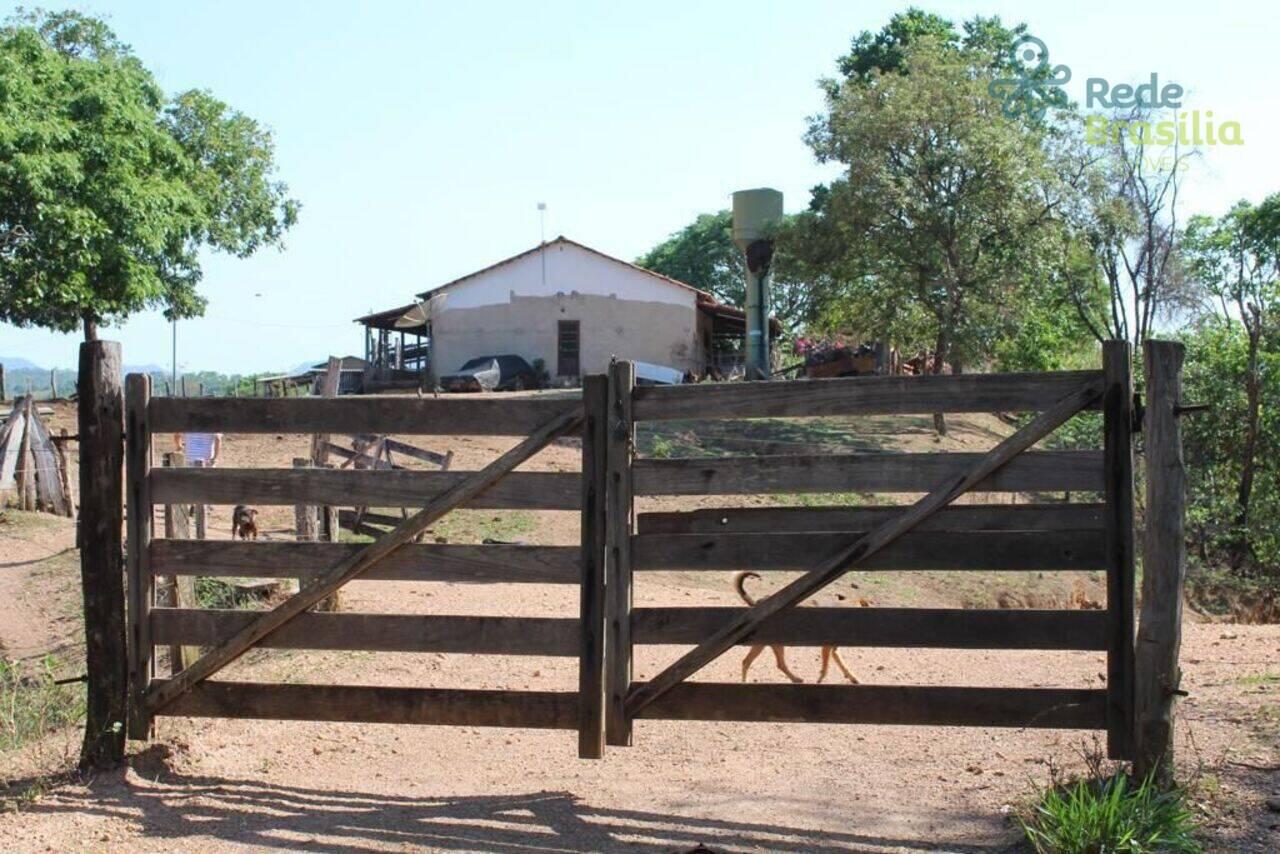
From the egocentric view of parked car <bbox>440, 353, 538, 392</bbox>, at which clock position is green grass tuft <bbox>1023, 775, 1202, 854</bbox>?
The green grass tuft is roughly at 9 o'clock from the parked car.

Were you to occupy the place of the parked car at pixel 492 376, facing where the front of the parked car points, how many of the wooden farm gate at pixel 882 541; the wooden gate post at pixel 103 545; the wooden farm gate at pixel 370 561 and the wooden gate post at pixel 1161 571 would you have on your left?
4

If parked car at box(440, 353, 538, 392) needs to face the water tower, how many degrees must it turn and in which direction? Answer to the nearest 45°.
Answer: approximately 135° to its left

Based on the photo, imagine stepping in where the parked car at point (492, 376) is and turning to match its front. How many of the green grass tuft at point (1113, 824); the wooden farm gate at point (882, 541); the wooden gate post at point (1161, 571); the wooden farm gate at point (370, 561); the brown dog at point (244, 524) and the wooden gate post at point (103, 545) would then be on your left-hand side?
6

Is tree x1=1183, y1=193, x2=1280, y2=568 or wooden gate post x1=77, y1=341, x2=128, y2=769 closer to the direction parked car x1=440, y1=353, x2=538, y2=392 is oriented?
the wooden gate post

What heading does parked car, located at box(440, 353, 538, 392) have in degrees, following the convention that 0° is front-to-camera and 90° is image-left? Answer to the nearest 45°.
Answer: approximately 90°

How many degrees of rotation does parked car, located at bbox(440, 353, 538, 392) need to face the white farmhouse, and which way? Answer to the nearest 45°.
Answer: approximately 135° to its right

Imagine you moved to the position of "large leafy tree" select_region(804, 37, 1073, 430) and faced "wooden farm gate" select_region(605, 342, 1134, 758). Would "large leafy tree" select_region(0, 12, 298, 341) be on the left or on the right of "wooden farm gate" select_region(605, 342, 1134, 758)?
right

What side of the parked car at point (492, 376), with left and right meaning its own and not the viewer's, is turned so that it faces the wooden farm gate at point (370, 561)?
left

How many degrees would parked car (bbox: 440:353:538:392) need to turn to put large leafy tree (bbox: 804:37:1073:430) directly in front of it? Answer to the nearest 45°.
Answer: approximately 135° to its left

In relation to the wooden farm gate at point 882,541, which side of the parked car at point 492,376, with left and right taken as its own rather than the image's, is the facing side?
left

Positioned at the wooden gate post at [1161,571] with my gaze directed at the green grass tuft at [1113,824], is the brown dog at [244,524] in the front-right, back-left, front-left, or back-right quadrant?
back-right

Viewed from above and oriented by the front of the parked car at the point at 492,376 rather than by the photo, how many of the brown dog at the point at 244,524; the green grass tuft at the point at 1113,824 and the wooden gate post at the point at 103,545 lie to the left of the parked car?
3
